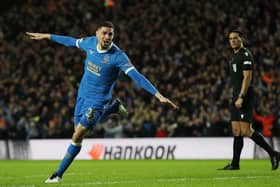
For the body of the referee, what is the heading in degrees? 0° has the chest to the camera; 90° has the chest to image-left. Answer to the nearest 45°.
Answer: approximately 90°
